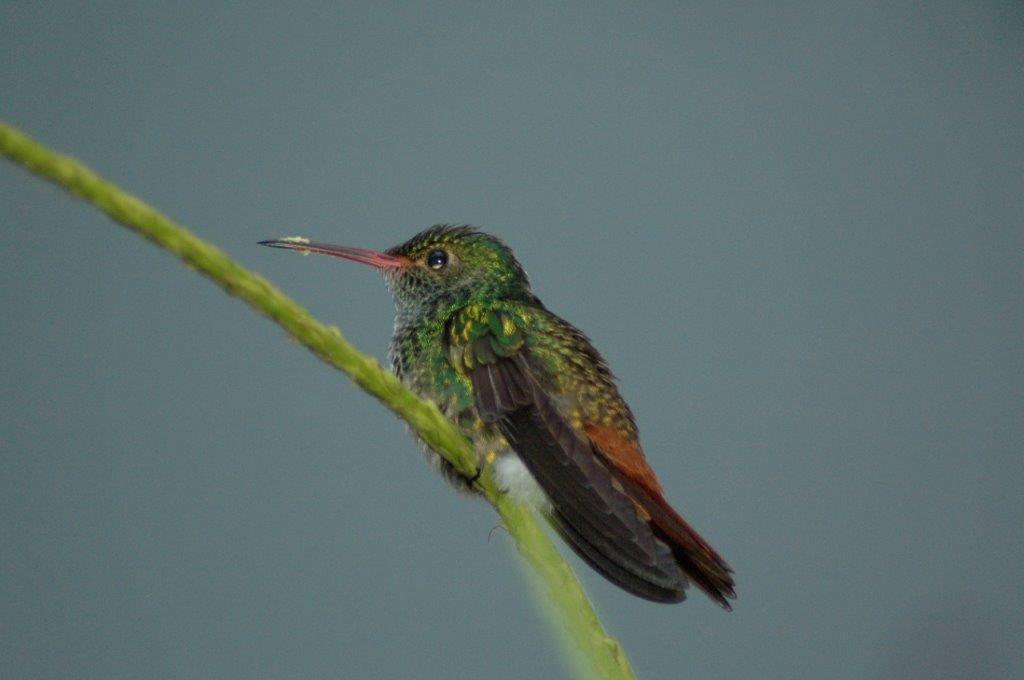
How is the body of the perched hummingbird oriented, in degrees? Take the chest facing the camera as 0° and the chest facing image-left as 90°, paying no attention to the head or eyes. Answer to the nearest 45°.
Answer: approximately 90°
